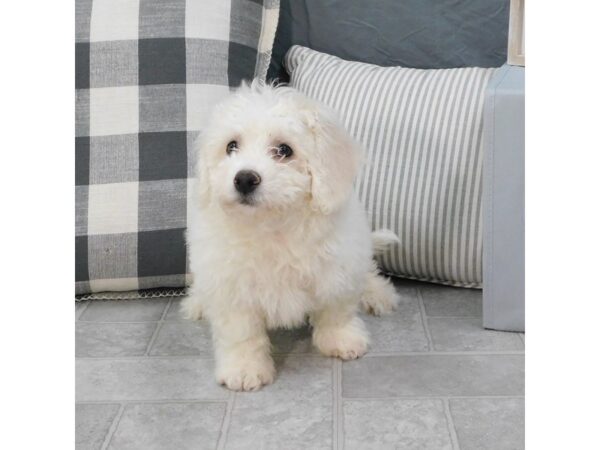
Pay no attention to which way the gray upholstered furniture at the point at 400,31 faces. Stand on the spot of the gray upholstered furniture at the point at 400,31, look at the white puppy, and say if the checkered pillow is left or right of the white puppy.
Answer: right

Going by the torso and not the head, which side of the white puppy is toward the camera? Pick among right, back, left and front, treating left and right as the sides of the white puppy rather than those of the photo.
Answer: front

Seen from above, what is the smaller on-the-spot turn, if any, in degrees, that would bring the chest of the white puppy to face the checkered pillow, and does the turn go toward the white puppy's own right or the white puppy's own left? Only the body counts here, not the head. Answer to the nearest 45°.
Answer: approximately 135° to the white puppy's own right

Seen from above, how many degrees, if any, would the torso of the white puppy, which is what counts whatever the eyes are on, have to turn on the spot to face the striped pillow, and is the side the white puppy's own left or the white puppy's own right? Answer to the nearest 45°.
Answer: approximately 135° to the white puppy's own left
